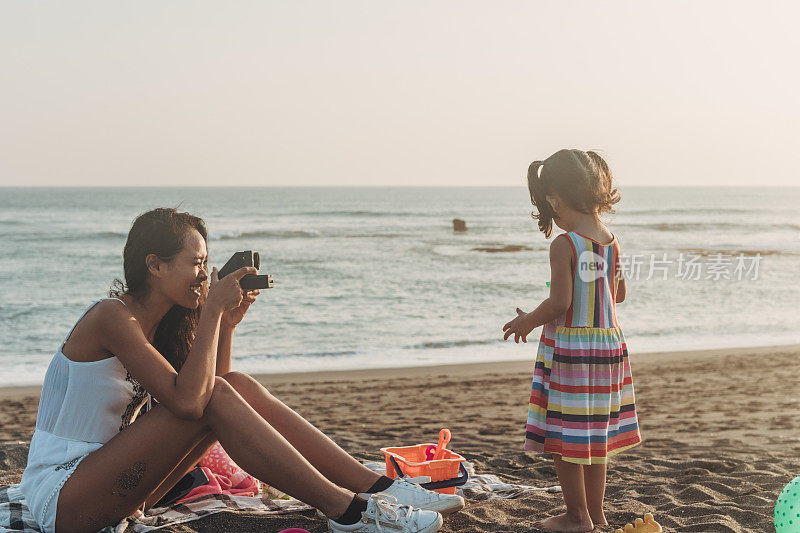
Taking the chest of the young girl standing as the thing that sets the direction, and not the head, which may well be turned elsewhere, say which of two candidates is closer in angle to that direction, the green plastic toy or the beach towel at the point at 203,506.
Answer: the beach towel

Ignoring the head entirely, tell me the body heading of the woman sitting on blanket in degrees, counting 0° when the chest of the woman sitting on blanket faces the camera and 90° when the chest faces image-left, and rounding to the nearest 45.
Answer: approximately 270°

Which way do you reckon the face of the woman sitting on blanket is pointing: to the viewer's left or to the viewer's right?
to the viewer's right

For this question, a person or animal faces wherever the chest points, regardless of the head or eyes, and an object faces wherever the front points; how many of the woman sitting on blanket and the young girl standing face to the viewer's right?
1

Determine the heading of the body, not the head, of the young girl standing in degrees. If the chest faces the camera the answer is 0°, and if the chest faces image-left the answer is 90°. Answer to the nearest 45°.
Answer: approximately 135°

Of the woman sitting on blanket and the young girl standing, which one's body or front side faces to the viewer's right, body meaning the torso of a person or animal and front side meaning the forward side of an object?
the woman sitting on blanket

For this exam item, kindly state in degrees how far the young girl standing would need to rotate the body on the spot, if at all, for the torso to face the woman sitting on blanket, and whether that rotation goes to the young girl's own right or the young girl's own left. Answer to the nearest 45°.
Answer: approximately 45° to the young girl's own left

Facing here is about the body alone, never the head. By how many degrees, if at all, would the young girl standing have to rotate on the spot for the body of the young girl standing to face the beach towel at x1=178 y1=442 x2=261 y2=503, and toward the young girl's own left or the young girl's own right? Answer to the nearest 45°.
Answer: approximately 45° to the young girl's own left

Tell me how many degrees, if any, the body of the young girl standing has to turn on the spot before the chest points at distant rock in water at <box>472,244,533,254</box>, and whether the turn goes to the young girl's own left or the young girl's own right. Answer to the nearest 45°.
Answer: approximately 45° to the young girl's own right

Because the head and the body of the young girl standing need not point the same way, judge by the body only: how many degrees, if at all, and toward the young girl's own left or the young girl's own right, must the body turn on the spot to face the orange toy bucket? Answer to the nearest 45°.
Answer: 0° — they already face it

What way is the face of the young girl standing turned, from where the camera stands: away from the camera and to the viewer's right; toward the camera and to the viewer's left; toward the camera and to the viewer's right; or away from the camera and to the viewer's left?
away from the camera and to the viewer's left
